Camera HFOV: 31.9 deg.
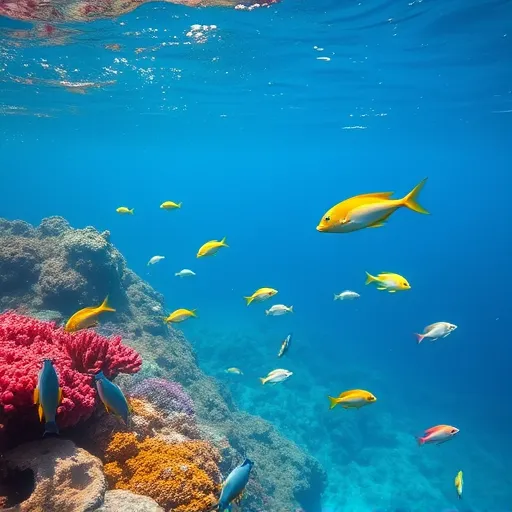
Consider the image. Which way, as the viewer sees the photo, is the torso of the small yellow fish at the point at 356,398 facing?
to the viewer's right

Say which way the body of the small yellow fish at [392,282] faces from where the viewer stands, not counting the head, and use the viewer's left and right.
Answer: facing to the right of the viewer

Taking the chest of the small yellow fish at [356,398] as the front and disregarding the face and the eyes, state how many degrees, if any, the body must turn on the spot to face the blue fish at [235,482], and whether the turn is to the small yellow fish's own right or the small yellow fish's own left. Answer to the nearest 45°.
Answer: approximately 90° to the small yellow fish's own right

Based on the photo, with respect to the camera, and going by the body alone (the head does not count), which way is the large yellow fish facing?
to the viewer's left

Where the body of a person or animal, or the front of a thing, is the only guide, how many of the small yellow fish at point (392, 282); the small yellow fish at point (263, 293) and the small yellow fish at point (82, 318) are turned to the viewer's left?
1

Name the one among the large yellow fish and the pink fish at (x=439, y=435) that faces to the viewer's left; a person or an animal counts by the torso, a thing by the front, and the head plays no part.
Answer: the large yellow fish

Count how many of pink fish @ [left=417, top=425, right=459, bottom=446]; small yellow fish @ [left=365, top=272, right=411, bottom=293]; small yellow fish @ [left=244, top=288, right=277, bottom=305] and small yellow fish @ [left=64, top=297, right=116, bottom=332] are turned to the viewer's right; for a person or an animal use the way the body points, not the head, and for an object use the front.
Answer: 3

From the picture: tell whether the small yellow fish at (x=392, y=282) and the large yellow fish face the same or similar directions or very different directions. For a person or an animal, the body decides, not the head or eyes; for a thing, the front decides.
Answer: very different directions

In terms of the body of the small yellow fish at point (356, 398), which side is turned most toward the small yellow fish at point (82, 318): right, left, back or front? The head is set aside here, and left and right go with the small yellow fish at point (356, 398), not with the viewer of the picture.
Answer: back

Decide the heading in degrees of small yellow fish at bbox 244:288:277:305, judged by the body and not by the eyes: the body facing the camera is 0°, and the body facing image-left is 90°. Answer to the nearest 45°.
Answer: approximately 270°
